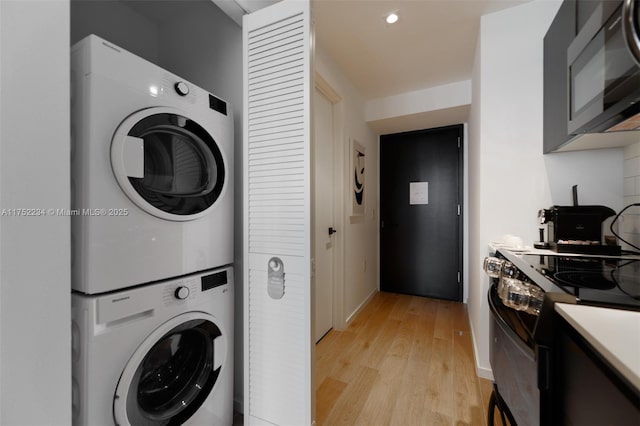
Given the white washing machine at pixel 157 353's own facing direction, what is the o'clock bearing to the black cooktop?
The black cooktop is roughly at 12 o'clock from the white washing machine.

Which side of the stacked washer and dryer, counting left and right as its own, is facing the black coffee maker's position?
front

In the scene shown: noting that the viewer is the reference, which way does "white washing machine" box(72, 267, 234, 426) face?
facing the viewer and to the right of the viewer

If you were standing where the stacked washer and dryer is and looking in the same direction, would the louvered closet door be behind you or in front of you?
in front

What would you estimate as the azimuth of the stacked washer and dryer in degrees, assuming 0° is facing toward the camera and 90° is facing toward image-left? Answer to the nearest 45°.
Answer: approximately 315°

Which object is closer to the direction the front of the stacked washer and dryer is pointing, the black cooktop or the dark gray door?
the black cooktop

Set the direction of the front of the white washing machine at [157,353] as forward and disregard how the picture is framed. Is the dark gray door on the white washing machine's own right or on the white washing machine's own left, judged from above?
on the white washing machine's own left

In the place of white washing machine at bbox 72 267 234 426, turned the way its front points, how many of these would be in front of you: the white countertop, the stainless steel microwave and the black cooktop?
3

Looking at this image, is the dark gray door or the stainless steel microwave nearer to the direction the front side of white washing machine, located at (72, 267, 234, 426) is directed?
the stainless steel microwave

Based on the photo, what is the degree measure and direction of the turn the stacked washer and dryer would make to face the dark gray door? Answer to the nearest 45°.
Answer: approximately 45° to its left

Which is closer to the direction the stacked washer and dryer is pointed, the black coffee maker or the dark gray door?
the black coffee maker
